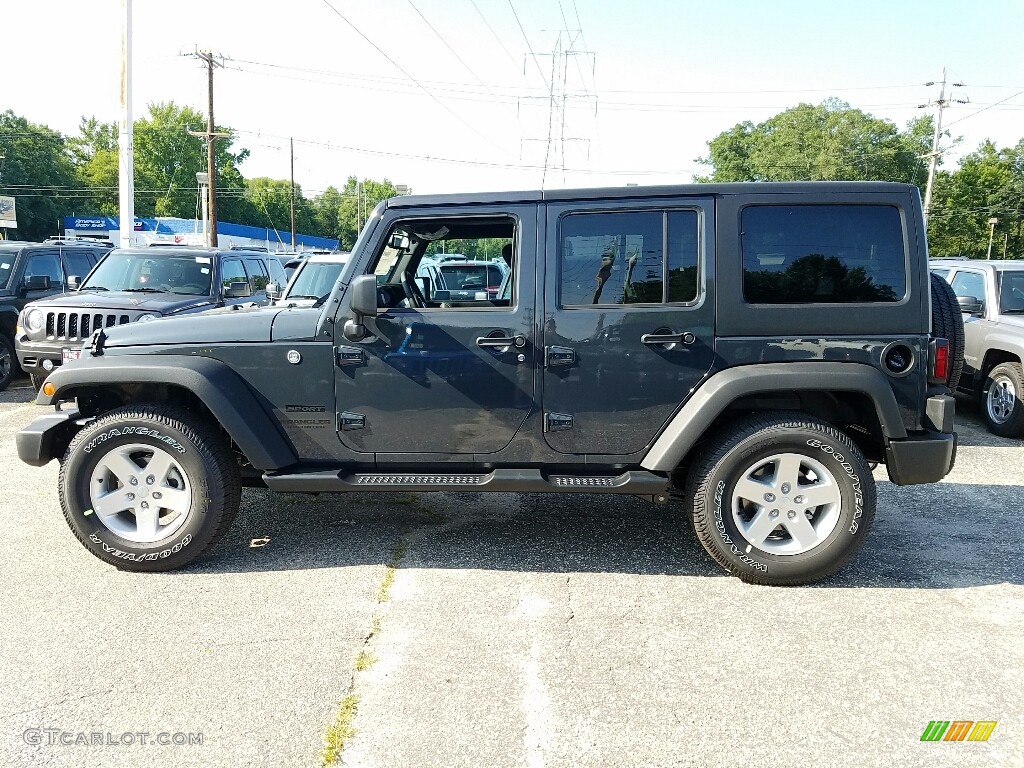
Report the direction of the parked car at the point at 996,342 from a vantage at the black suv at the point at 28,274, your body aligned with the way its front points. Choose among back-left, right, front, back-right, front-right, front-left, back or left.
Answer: left

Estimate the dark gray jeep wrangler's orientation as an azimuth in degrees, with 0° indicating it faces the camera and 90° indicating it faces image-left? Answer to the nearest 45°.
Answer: approximately 90°

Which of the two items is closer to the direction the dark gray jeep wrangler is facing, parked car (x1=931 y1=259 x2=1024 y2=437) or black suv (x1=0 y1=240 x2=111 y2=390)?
the black suv

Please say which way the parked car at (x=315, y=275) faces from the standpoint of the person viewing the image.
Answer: facing the viewer and to the left of the viewer

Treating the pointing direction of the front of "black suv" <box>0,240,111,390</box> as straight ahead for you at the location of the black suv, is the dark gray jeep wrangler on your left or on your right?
on your left

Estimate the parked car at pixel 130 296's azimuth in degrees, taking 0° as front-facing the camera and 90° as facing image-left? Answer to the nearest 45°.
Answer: approximately 45°

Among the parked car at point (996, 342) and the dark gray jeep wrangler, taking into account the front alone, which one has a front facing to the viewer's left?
the dark gray jeep wrangler

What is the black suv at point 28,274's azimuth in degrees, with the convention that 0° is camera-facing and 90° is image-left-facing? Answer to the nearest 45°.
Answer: approximately 45°
